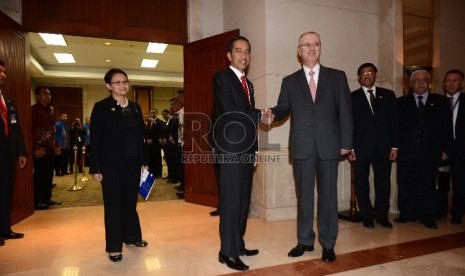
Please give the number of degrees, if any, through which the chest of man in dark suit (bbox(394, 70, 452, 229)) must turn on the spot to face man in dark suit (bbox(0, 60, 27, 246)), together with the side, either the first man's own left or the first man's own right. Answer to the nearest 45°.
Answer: approximately 45° to the first man's own right

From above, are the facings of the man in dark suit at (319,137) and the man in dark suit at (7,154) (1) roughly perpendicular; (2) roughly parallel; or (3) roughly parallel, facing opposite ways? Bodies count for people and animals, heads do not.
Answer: roughly perpendicular

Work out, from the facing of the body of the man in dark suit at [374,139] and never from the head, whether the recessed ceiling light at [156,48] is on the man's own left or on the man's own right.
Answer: on the man's own right

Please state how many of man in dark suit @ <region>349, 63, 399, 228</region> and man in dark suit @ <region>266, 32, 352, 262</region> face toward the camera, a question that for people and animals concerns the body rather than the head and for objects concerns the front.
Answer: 2

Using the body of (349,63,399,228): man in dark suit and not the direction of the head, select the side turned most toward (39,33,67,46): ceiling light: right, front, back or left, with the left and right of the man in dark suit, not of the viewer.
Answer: right

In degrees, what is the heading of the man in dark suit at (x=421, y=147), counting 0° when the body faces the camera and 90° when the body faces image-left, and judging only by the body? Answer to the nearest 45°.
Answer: approximately 0°

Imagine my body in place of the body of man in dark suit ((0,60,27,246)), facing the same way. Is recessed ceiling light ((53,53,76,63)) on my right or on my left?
on my left

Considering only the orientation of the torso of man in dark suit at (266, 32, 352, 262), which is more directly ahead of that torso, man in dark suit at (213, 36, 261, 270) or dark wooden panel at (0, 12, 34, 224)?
the man in dark suit

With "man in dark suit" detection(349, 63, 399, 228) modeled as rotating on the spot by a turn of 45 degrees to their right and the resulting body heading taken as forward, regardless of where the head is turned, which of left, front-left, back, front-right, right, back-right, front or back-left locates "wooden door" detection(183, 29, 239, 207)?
front-right

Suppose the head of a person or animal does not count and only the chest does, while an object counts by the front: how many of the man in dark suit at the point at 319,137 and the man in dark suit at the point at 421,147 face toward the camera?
2

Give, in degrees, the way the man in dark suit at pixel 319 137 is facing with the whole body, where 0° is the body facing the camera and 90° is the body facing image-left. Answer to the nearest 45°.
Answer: approximately 0°
